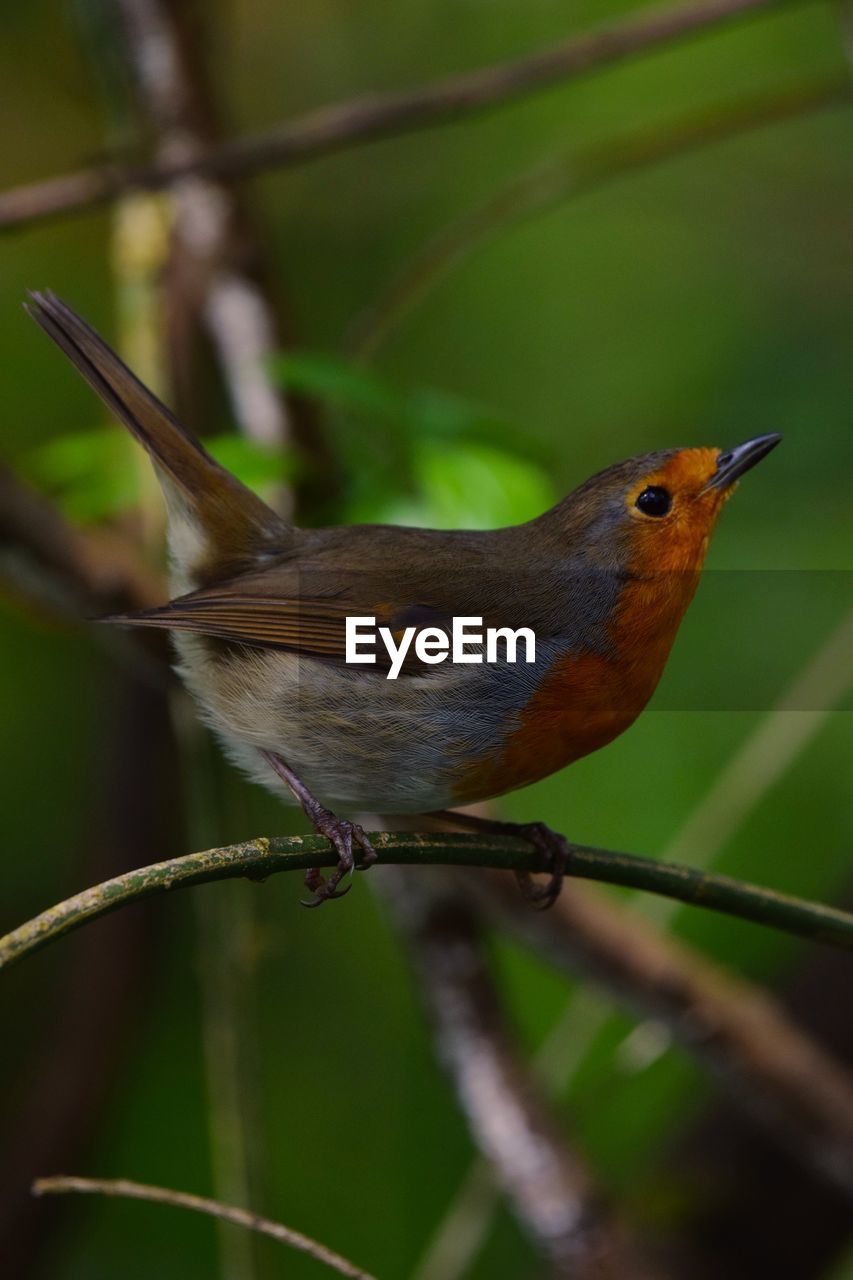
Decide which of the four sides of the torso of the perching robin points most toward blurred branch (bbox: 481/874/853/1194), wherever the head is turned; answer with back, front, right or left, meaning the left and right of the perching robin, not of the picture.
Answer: left

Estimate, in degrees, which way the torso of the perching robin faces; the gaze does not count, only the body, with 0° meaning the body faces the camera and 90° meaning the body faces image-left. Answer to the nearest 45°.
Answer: approximately 270°
